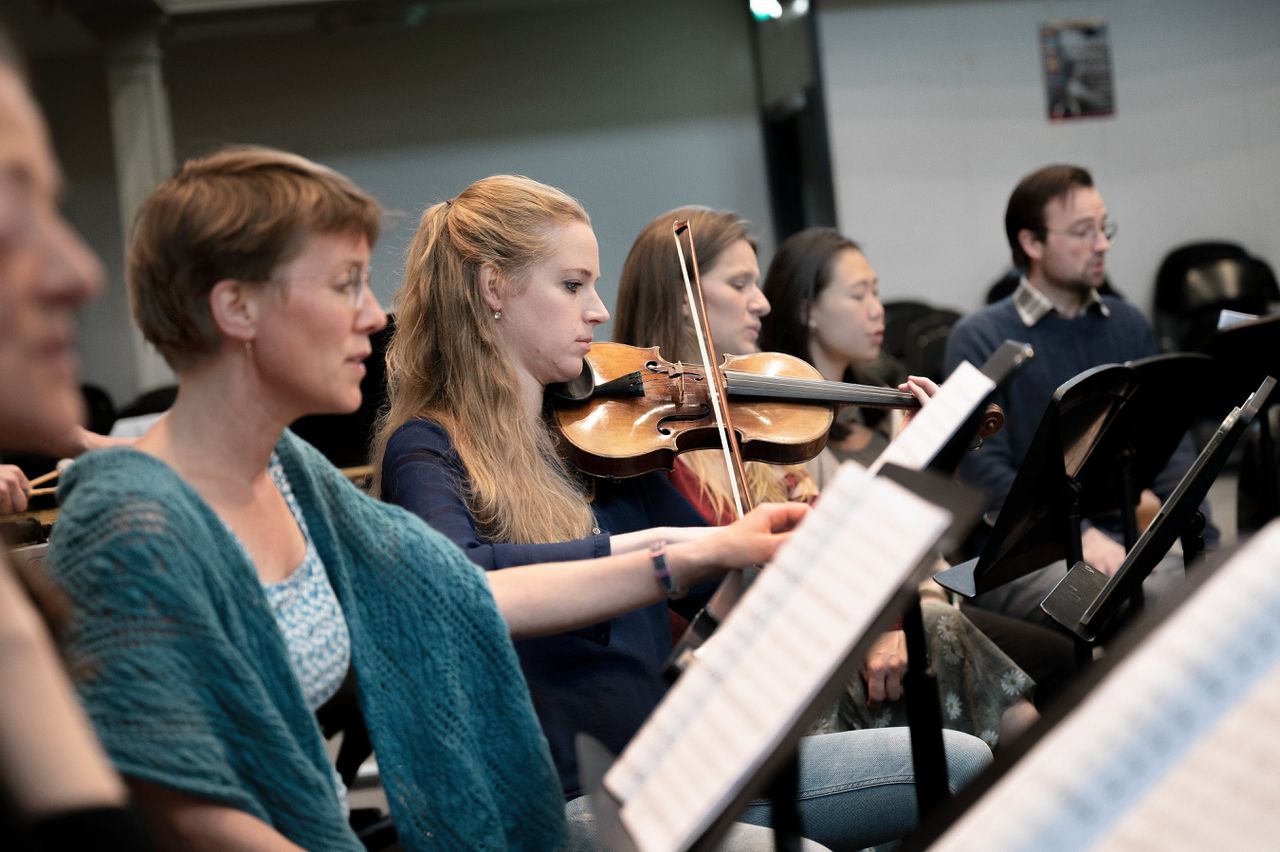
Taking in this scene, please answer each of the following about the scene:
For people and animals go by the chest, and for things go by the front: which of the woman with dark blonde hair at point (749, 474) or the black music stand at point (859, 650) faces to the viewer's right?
the woman with dark blonde hair

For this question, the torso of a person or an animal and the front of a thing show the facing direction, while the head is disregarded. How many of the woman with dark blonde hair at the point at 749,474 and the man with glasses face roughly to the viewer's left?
0

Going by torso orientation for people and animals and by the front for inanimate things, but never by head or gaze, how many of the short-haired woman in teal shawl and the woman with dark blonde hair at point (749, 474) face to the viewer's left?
0

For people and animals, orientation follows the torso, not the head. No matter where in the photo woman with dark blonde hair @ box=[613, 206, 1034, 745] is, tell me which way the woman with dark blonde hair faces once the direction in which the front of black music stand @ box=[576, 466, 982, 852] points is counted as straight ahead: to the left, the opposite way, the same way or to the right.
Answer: the opposite way

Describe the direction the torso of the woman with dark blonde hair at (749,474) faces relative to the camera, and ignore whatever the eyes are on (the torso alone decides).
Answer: to the viewer's right

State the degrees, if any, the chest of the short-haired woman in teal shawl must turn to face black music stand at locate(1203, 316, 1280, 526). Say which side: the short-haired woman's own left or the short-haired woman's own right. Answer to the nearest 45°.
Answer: approximately 90° to the short-haired woman's own left

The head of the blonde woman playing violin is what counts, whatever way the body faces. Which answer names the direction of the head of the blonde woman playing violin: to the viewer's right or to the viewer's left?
to the viewer's right

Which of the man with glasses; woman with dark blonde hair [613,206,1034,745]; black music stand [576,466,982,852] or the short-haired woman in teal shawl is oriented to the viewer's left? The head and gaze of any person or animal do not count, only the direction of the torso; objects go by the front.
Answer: the black music stand

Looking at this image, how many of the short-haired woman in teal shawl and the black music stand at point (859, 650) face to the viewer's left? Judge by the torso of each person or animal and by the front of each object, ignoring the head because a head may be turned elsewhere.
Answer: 1

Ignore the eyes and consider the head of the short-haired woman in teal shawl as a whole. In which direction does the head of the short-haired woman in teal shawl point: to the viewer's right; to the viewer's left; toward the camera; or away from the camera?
to the viewer's right

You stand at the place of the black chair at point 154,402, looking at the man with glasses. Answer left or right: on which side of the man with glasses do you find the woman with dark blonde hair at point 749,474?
right
